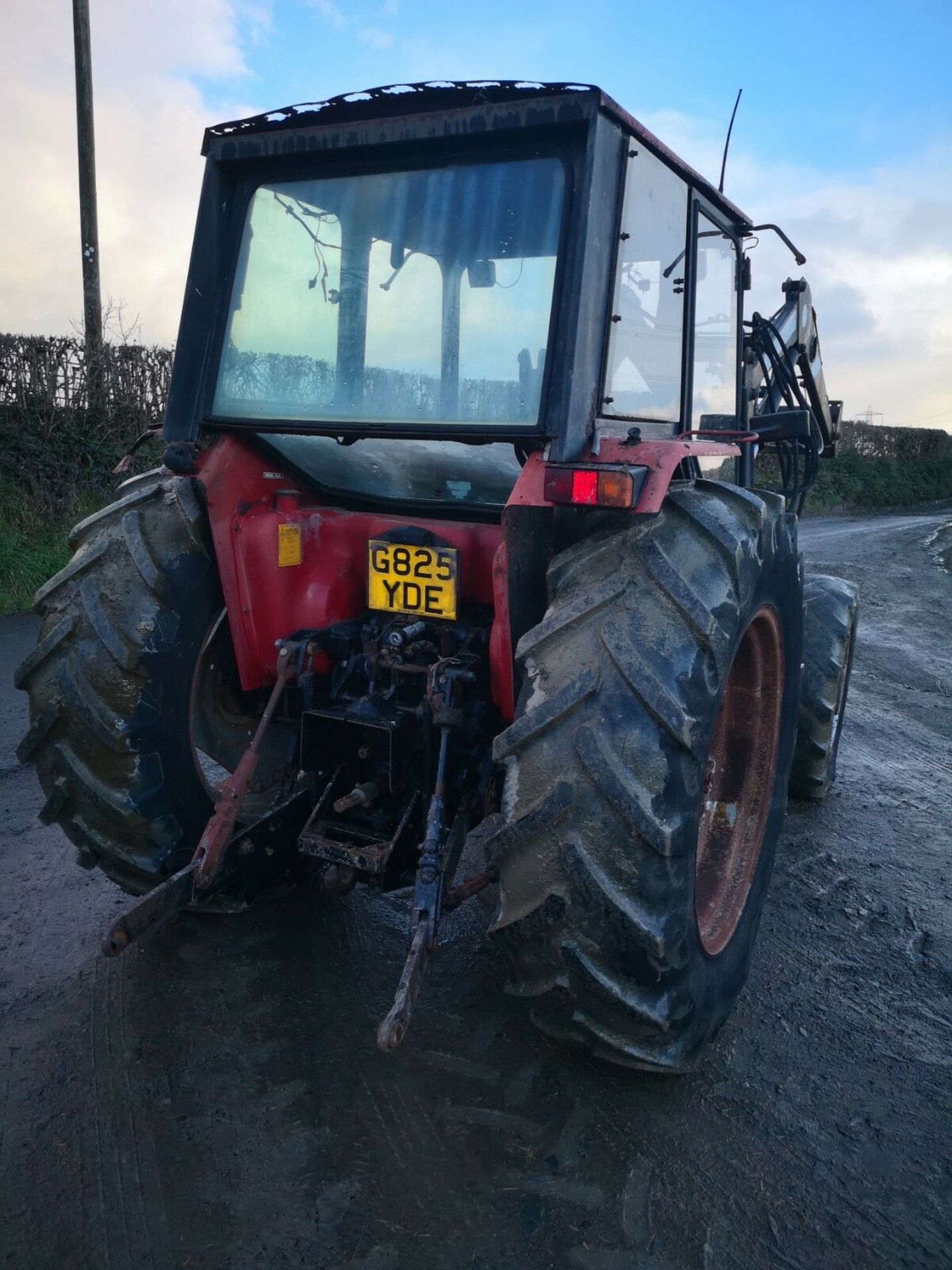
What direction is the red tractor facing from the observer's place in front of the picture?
facing away from the viewer and to the right of the viewer

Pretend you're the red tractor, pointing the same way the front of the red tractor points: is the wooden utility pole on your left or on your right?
on your left
